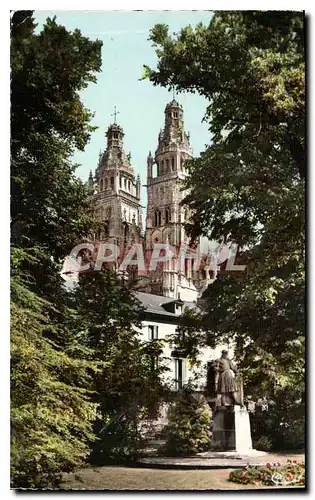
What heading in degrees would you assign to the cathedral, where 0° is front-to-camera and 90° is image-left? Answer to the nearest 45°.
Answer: approximately 45°

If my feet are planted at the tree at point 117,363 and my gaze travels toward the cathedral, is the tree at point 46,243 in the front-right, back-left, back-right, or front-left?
back-left

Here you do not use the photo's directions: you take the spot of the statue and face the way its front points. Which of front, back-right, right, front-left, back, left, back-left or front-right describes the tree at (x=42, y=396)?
front-right

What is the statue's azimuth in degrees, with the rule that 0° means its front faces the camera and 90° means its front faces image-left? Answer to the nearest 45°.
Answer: approximately 45°

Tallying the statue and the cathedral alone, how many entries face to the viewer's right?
0
